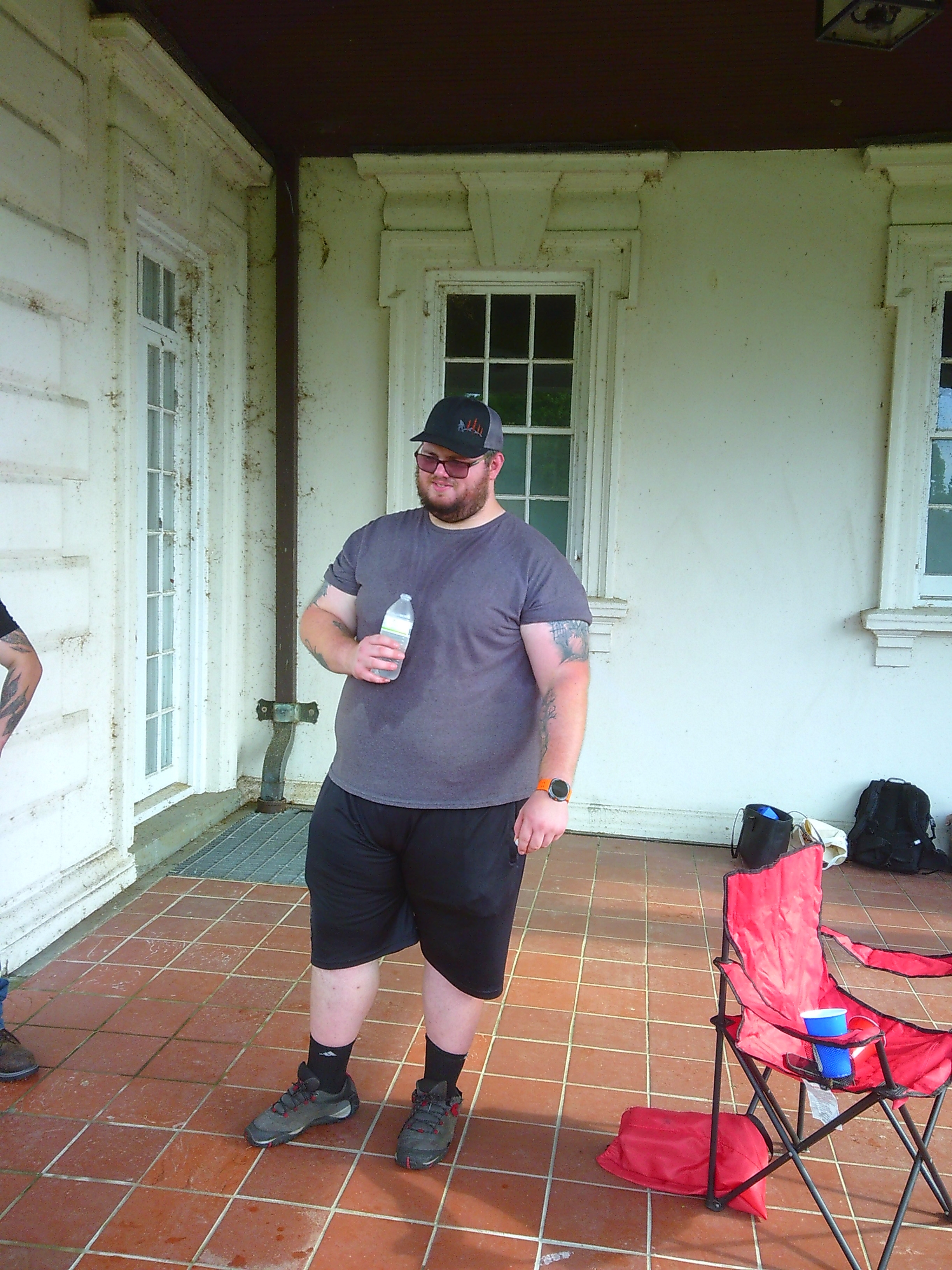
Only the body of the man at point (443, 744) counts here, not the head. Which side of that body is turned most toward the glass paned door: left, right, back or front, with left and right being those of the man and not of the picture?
right

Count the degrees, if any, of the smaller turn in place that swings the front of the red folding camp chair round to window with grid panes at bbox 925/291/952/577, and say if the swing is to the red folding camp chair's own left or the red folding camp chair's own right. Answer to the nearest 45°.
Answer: approximately 135° to the red folding camp chair's own left

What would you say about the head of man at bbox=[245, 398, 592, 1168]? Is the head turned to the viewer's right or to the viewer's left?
to the viewer's left

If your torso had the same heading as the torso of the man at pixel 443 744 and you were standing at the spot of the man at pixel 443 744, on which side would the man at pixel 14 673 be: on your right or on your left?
on your right

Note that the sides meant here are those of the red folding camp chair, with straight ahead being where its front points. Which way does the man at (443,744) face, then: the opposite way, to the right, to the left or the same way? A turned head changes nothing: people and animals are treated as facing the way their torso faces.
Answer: to the right

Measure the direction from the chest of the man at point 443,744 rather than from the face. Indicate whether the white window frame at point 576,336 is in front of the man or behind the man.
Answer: behind

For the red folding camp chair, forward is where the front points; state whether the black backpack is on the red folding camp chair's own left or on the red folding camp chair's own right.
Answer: on the red folding camp chair's own left

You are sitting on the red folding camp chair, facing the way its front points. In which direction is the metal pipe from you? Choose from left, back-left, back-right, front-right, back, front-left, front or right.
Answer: back
